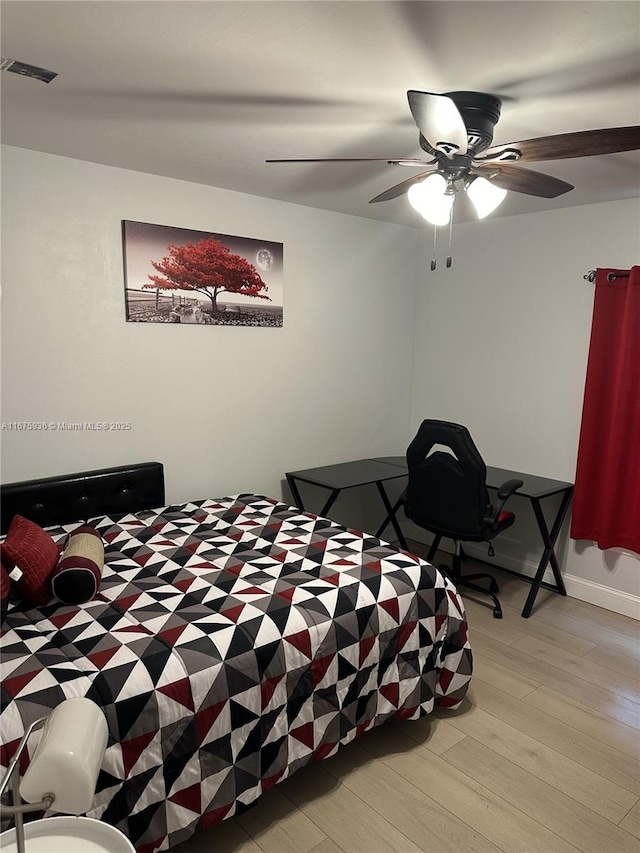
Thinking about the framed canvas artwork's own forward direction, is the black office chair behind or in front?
in front

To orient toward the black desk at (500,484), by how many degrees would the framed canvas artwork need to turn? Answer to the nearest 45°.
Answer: approximately 45° to its left

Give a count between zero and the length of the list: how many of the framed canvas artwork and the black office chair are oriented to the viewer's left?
0

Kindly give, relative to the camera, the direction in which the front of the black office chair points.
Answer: facing away from the viewer and to the right of the viewer
